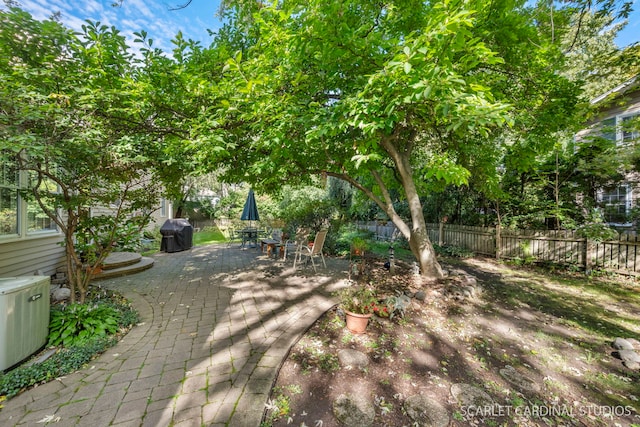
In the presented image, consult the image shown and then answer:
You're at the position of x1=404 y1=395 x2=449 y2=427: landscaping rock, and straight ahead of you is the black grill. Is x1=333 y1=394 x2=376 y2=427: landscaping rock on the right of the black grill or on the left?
left

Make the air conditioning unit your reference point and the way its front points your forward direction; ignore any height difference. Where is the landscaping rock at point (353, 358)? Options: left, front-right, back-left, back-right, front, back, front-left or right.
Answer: front

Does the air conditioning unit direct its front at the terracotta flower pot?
yes

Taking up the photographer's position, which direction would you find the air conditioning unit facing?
facing the viewer and to the right of the viewer

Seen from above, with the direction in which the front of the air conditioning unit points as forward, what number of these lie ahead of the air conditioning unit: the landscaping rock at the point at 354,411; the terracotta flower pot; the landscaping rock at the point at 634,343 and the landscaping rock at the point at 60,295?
3

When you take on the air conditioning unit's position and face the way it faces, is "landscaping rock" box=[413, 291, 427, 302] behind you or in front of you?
in front

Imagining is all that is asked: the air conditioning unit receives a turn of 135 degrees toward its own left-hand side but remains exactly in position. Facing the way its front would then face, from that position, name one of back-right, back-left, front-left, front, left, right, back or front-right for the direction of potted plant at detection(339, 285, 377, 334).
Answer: back-right

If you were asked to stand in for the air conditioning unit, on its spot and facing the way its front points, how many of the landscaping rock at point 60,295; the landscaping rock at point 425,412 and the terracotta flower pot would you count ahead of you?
2

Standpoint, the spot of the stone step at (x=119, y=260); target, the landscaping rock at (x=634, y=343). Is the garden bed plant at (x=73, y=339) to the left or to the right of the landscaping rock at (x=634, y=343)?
right

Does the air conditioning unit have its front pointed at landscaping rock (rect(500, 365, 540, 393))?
yes

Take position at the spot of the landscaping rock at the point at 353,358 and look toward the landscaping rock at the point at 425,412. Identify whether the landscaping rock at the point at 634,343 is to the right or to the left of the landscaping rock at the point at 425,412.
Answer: left

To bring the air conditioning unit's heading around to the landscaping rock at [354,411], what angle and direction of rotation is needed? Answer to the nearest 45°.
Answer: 0° — it already faces it

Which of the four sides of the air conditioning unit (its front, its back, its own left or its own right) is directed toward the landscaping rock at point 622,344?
front

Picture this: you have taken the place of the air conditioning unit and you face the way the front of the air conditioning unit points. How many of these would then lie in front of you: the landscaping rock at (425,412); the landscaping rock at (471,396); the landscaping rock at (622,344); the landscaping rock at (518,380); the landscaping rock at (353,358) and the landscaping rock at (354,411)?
6

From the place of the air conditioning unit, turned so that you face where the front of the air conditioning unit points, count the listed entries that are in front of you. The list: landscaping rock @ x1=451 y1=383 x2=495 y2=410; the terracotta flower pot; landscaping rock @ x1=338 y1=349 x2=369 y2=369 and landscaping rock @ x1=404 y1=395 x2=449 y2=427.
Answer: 4

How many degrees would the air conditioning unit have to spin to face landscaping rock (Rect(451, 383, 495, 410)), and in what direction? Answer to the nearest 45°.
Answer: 0° — it already faces it
